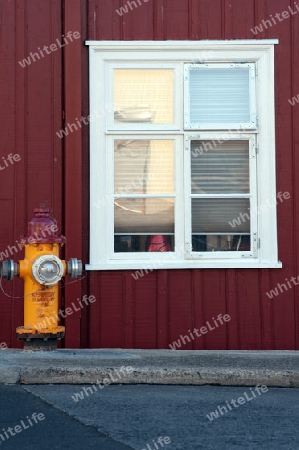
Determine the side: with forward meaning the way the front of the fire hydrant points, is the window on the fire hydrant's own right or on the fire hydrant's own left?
on the fire hydrant's own left

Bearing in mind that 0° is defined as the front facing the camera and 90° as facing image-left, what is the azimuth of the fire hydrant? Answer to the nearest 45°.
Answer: approximately 0°
